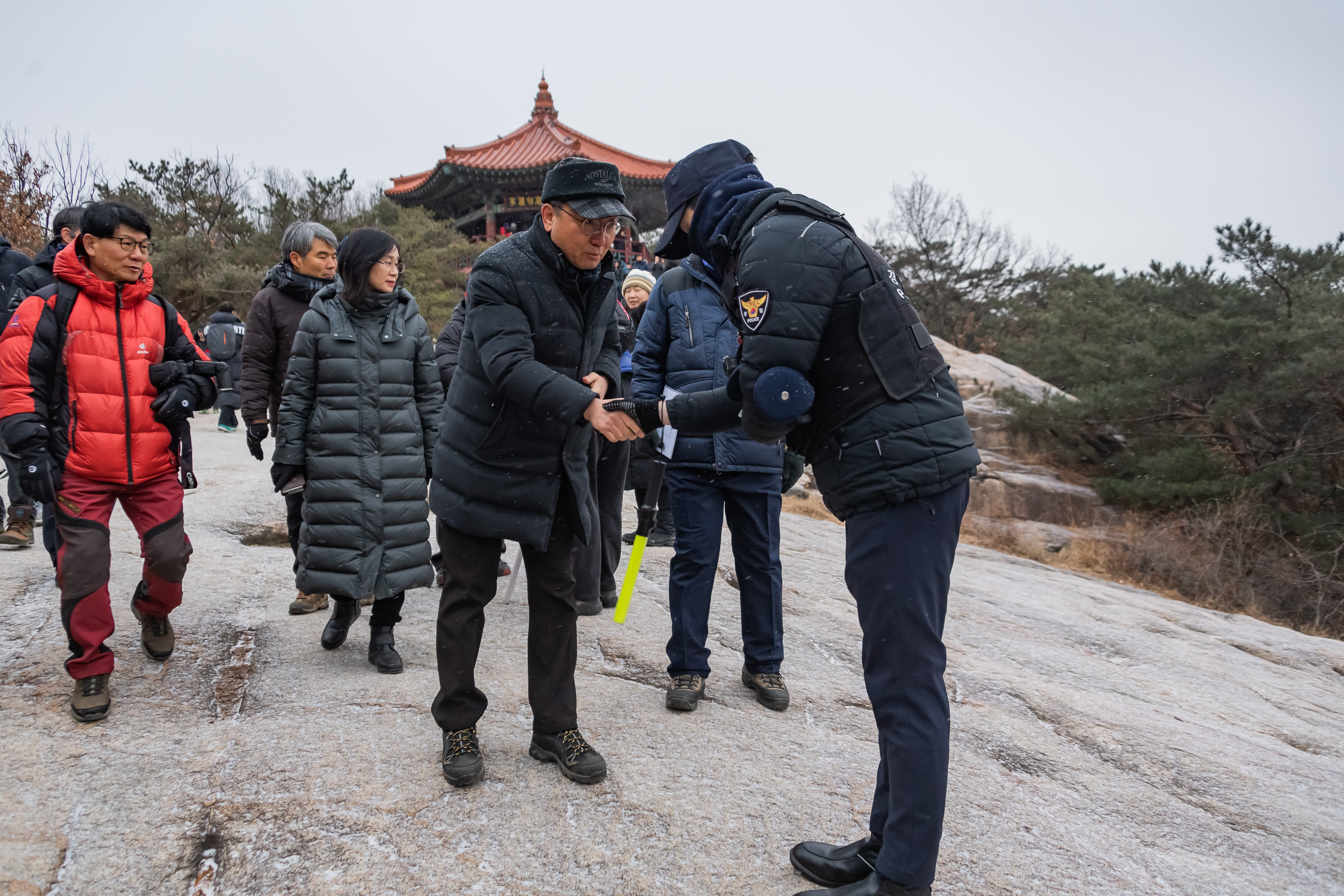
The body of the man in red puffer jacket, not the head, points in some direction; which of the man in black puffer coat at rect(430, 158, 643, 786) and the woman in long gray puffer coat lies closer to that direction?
the man in black puffer coat

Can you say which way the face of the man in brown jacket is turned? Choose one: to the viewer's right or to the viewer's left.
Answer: to the viewer's right

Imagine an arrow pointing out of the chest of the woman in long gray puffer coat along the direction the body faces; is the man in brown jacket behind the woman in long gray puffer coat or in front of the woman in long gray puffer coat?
behind

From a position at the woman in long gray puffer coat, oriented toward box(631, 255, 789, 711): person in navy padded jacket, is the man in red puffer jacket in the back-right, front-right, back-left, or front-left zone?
back-right

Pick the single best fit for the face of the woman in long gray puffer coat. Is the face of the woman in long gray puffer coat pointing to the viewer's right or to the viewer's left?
to the viewer's right

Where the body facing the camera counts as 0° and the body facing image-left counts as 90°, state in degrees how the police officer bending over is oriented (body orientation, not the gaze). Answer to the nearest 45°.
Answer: approximately 90°

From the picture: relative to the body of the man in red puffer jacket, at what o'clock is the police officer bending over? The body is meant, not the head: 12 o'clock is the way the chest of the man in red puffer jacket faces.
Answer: The police officer bending over is roughly at 11 o'clock from the man in red puffer jacket.

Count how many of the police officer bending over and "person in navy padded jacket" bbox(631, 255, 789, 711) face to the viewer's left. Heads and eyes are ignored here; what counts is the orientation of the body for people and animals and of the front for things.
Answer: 1

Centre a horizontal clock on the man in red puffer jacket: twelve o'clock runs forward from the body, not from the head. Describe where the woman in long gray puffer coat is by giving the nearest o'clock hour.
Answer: The woman in long gray puffer coat is roughly at 9 o'clock from the man in red puffer jacket.

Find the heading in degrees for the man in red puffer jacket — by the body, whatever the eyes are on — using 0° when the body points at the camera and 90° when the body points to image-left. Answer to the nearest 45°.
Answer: approximately 0°

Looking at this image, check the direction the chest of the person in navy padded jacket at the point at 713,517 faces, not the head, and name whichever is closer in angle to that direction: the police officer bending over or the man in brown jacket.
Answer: the police officer bending over
